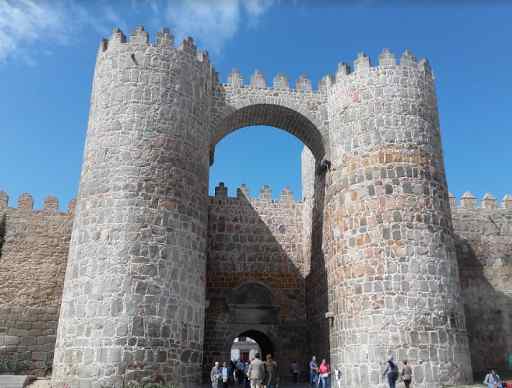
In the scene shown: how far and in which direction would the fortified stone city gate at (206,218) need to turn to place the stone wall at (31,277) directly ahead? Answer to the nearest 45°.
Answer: approximately 135° to its right

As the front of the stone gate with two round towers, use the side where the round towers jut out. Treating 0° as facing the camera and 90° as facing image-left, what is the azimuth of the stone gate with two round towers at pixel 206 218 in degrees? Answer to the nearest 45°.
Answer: approximately 0°

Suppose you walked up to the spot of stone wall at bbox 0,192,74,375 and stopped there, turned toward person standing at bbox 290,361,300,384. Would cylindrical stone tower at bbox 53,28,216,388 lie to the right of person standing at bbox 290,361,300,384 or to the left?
right
